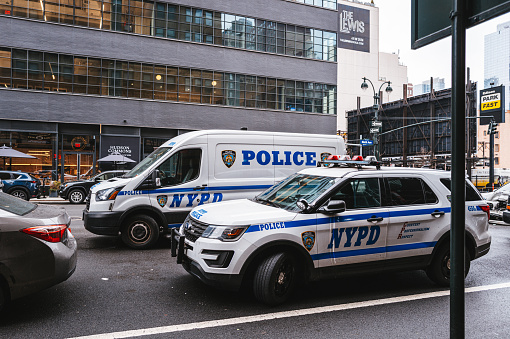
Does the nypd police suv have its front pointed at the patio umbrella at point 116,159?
no

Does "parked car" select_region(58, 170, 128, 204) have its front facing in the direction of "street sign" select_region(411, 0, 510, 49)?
no

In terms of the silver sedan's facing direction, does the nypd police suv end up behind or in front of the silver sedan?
behind

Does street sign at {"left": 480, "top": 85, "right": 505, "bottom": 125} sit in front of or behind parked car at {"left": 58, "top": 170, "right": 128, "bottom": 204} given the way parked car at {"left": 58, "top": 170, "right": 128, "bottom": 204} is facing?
behind

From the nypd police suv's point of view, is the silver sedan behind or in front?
in front

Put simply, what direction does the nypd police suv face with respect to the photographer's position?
facing the viewer and to the left of the viewer

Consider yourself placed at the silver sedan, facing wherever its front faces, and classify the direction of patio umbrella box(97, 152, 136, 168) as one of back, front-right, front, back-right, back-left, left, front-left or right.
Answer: right

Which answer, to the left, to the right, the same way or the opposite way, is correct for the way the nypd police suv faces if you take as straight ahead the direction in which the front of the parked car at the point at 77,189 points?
the same way

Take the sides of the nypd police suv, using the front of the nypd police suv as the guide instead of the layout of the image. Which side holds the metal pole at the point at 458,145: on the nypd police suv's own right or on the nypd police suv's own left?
on the nypd police suv's own left

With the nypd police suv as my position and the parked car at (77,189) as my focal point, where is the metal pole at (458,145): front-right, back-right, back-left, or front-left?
back-left

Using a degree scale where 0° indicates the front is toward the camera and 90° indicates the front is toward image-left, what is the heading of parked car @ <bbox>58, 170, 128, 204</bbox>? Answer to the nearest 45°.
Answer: approximately 90°
